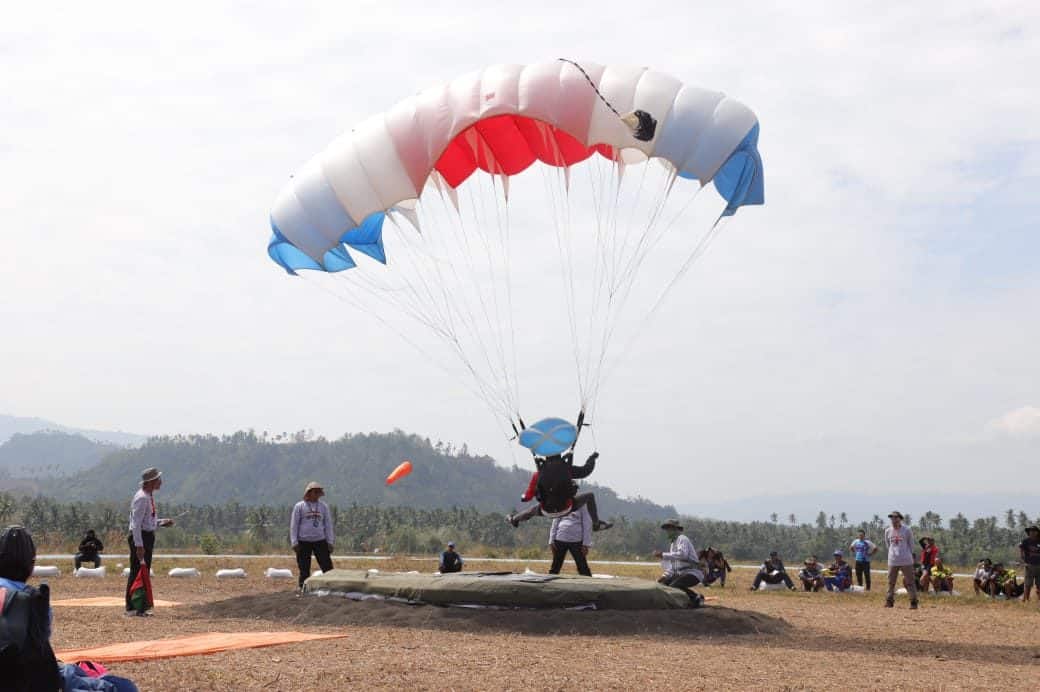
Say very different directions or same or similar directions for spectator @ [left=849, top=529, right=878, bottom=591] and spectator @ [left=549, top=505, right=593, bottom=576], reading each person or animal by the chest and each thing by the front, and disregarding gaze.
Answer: same or similar directions

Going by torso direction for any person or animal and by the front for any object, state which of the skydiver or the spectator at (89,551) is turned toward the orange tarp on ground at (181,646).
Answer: the spectator

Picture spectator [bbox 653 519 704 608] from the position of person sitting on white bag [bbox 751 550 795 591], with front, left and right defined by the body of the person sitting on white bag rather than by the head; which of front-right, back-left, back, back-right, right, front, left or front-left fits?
front

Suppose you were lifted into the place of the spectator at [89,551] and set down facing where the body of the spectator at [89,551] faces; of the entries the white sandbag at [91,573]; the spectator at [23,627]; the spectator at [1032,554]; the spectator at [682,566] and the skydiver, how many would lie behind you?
0

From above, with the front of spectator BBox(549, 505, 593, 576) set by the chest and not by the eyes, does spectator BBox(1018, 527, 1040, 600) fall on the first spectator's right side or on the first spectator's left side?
on the first spectator's left side

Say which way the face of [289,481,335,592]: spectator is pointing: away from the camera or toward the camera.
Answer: toward the camera

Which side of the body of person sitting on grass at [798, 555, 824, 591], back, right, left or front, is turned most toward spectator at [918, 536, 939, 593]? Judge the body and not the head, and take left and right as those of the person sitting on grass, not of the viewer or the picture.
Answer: left

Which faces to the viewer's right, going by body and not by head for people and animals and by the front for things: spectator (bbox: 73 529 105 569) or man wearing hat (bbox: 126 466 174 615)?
the man wearing hat

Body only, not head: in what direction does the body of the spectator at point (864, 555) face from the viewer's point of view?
toward the camera

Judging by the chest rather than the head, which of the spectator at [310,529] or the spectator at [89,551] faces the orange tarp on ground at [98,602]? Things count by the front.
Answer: the spectator at [89,551]

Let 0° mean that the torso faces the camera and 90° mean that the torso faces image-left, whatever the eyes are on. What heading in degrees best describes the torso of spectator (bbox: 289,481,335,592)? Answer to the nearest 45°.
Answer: approximately 0°

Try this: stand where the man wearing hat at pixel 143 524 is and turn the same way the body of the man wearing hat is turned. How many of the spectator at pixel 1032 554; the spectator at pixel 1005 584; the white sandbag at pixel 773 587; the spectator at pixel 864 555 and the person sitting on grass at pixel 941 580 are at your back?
0

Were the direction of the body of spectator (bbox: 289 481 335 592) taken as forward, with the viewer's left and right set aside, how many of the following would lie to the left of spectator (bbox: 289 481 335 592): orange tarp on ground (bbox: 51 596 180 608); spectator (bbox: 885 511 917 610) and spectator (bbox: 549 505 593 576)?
2

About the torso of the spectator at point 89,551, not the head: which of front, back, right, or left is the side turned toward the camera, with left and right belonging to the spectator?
front

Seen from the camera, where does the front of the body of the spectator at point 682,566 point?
to the viewer's left

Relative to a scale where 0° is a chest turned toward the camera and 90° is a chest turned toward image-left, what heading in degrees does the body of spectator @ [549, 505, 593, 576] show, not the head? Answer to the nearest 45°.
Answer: approximately 0°

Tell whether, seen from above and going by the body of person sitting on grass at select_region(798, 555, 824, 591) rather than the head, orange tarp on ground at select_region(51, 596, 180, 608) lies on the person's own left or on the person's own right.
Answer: on the person's own right

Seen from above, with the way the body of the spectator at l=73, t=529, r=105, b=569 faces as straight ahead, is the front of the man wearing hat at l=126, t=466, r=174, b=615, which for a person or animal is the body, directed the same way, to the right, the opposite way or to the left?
to the left

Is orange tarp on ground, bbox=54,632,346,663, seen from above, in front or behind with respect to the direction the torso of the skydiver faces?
behind
